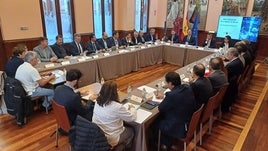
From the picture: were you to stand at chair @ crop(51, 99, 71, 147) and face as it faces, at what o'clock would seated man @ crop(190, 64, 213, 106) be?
The seated man is roughly at 2 o'clock from the chair.

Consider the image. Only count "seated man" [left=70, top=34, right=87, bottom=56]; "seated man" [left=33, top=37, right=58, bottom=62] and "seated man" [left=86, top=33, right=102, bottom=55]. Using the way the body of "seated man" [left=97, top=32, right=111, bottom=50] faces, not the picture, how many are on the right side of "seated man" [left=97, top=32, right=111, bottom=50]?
3

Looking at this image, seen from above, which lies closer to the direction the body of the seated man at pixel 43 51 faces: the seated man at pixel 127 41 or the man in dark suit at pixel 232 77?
the man in dark suit

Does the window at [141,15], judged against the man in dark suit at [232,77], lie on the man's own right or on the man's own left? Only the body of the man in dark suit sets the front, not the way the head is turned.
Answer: on the man's own right

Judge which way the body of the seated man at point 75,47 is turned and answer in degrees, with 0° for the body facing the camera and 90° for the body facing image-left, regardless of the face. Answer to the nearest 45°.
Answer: approximately 315°

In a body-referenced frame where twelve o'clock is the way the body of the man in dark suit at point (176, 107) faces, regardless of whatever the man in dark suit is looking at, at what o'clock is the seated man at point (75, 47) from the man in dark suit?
The seated man is roughly at 12 o'clock from the man in dark suit.

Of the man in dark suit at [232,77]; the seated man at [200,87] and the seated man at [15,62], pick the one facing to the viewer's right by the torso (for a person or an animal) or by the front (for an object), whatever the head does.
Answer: the seated man at [15,62]

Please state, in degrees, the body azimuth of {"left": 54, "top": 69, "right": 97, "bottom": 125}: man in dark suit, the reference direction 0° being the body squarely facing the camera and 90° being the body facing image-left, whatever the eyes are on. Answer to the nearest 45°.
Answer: approximately 225°

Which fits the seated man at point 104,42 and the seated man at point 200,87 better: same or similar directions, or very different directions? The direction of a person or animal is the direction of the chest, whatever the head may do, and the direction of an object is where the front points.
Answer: very different directions

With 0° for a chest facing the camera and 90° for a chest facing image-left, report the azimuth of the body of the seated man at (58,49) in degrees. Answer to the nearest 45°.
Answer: approximately 315°

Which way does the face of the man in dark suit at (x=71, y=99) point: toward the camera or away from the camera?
away from the camera

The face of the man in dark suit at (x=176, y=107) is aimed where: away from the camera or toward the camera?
away from the camera

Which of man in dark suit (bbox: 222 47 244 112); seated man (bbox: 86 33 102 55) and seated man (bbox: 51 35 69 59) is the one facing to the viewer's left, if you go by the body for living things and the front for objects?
the man in dark suit

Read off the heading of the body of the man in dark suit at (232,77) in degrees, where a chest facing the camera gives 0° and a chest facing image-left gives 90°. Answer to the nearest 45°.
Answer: approximately 90°

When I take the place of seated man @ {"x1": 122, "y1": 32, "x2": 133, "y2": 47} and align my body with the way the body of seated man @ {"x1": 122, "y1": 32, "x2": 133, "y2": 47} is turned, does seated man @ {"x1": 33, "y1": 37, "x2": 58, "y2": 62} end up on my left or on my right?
on my right
